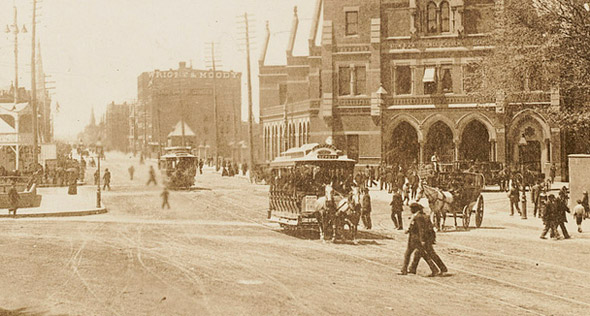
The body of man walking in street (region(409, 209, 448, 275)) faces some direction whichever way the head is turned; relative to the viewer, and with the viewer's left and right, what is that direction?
facing to the left of the viewer

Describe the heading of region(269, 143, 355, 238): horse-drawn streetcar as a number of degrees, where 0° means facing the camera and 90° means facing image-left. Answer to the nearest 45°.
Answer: approximately 315°

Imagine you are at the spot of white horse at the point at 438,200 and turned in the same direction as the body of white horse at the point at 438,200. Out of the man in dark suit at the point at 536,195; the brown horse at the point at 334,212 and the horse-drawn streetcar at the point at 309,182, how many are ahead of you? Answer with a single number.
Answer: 2

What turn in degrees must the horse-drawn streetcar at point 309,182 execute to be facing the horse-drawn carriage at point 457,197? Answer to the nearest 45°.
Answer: approximately 90° to its left

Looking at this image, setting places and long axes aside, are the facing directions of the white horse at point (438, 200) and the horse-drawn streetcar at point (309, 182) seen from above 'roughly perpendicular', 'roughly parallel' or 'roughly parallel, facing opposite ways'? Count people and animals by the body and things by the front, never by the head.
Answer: roughly perpendicular

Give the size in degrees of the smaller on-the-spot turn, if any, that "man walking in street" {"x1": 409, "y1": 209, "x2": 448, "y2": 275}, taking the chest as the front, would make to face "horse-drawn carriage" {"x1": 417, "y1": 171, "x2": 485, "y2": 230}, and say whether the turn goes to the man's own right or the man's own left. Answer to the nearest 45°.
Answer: approximately 90° to the man's own right

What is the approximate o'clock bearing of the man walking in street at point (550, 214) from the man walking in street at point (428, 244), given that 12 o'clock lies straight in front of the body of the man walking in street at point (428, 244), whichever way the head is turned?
the man walking in street at point (550, 214) is roughly at 4 o'clock from the man walking in street at point (428, 244).

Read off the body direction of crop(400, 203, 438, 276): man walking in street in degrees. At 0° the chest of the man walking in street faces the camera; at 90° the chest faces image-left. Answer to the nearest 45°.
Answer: approximately 90°

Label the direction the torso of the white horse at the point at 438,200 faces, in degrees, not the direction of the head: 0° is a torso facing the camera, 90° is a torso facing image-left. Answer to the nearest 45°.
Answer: approximately 45°

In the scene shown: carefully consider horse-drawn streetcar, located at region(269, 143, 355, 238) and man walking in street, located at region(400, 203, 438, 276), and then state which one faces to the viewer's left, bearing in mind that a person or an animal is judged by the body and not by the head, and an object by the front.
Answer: the man walking in street

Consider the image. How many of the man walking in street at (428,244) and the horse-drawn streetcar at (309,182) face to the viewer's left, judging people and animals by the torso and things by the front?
1
